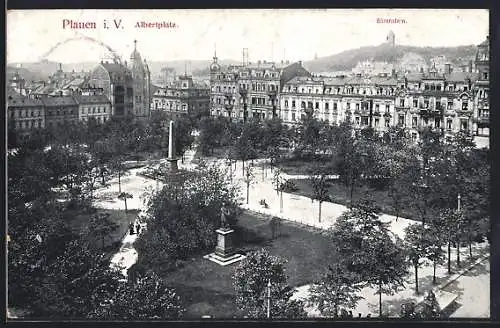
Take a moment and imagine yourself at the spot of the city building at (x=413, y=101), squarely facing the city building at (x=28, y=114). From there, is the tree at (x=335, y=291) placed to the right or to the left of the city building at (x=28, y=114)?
left

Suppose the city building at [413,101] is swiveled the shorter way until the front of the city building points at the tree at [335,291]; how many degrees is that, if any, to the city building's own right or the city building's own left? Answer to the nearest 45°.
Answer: approximately 45° to the city building's own left

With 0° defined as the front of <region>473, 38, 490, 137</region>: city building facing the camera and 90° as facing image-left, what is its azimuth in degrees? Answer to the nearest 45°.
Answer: approximately 45°

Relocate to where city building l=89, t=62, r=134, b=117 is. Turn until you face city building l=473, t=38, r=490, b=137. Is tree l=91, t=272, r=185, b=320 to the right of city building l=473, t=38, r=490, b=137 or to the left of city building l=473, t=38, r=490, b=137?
right
